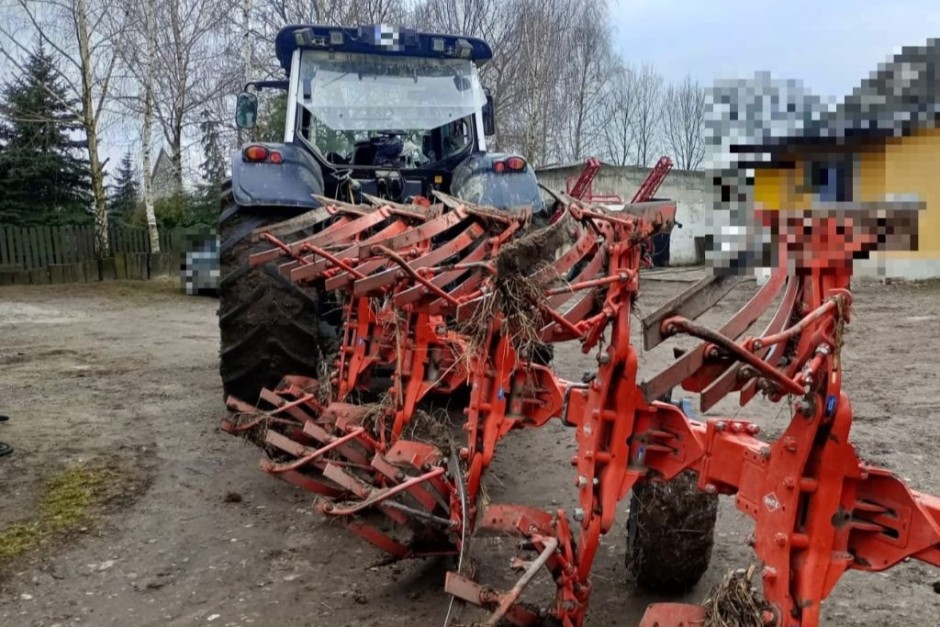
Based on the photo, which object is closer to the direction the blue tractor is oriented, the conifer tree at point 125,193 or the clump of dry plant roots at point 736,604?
the conifer tree

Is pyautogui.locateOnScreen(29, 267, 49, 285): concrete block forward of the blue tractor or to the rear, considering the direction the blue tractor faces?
forward

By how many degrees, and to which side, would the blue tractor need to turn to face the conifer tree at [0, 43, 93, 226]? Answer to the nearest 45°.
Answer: approximately 45° to its left

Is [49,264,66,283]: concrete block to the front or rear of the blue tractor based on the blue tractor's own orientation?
to the front

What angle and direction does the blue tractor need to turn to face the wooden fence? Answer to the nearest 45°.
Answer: approximately 45° to its left

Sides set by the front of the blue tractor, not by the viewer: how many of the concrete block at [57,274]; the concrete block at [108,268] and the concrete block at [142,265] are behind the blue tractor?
0

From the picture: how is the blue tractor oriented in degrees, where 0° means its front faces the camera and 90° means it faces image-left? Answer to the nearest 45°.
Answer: approximately 180°

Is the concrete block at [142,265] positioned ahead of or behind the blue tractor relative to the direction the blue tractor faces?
ahead

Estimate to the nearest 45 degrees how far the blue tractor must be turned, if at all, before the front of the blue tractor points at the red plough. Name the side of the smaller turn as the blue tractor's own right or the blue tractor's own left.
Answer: approximately 180°
